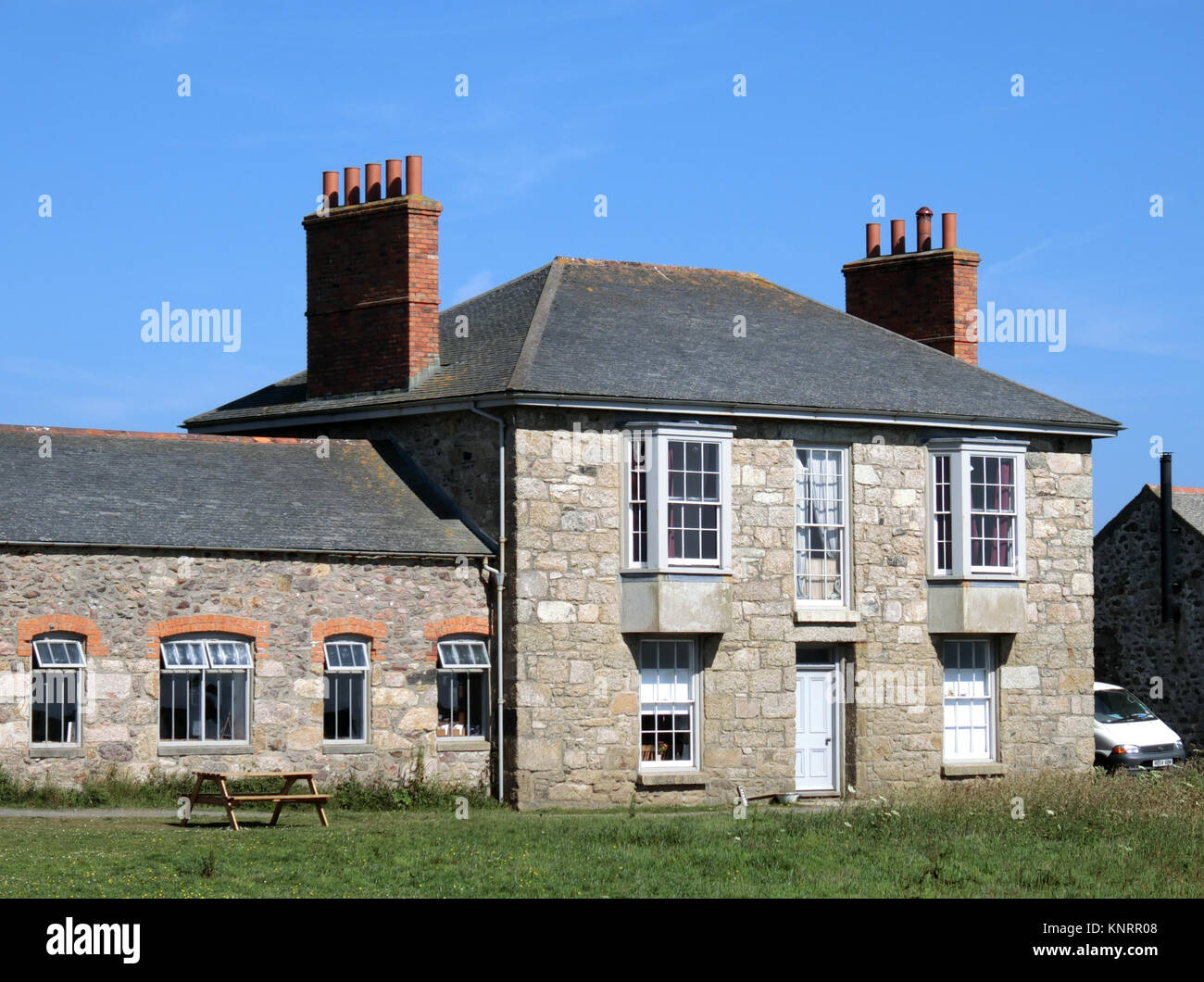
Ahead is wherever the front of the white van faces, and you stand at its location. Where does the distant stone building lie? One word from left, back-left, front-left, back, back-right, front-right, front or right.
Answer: back-left

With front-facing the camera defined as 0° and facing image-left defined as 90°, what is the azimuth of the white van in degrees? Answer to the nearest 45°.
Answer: approximately 315°

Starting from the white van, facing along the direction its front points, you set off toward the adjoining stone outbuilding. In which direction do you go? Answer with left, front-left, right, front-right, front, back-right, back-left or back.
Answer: right

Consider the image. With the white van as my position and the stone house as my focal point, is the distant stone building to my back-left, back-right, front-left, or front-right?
back-right

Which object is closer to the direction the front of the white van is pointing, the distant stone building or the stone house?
the stone house

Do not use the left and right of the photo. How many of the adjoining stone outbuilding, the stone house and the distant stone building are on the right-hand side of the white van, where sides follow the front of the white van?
2

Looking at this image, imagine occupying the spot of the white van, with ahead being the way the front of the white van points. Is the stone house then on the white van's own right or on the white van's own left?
on the white van's own right
